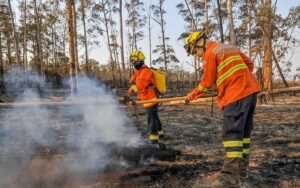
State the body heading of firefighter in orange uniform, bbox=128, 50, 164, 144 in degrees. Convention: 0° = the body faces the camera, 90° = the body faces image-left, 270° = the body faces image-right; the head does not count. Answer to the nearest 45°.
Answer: approximately 45°

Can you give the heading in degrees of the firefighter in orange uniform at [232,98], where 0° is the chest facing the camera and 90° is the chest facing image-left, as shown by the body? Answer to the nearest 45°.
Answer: approximately 90°

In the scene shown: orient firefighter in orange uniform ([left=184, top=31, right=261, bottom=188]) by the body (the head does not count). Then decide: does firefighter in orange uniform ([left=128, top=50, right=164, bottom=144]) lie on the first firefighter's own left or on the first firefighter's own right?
on the first firefighter's own right

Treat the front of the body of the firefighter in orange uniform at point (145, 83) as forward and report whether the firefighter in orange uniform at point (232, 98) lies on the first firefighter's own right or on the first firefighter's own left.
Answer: on the first firefighter's own left

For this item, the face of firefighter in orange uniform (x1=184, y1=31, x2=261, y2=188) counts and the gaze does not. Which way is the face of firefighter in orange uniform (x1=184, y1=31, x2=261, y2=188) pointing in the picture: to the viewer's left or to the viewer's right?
to the viewer's left

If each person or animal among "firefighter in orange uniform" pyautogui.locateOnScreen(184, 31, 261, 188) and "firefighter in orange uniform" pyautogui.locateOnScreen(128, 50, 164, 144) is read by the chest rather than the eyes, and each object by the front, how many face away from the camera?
0
